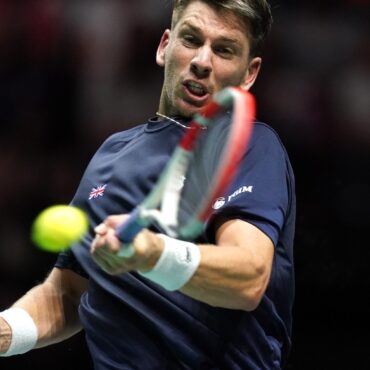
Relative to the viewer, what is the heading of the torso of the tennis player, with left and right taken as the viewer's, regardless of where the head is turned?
facing the viewer and to the left of the viewer
